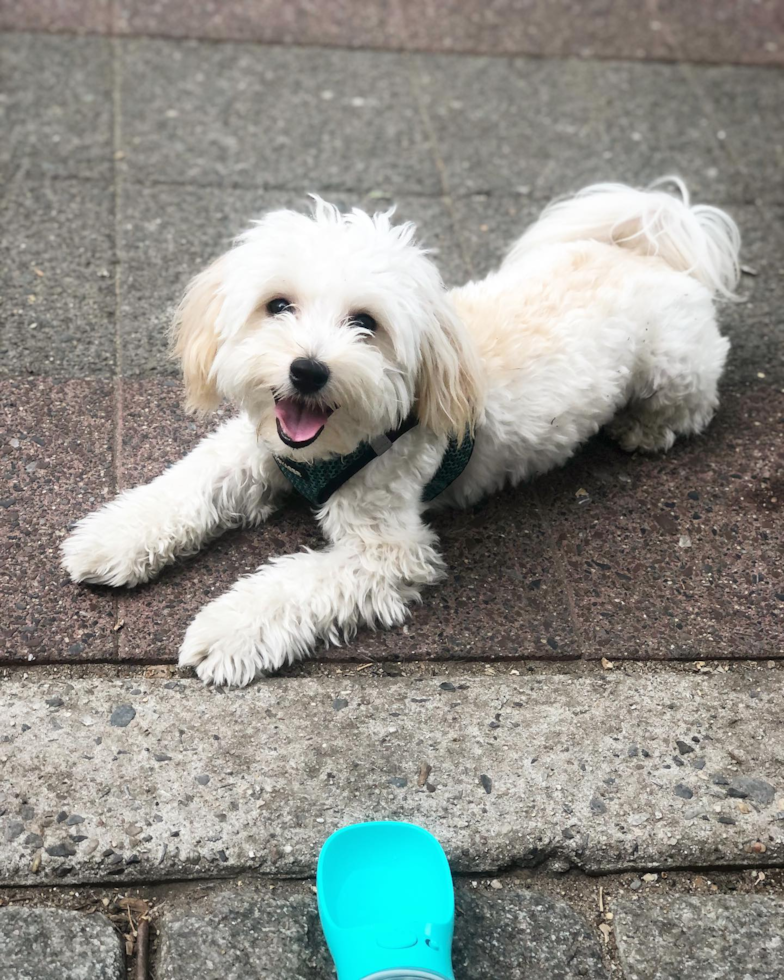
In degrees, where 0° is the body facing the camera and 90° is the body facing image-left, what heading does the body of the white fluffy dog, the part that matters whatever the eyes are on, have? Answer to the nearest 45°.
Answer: approximately 45°

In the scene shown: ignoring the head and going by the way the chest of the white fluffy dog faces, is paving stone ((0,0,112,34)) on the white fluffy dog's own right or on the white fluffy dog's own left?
on the white fluffy dog's own right

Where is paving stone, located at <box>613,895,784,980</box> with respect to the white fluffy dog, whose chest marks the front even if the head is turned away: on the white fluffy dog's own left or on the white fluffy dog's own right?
on the white fluffy dog's own left

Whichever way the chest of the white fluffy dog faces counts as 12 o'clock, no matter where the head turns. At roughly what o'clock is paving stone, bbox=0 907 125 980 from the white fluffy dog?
The paving stone is roughly at 11 o'clock from the white fluffy dog.
